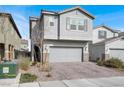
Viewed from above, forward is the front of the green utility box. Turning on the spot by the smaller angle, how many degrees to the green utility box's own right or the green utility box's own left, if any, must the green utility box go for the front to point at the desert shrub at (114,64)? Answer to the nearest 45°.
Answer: approximately 90° to the green utility box's own left

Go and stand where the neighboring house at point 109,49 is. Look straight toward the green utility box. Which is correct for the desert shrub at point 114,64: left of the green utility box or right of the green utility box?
left

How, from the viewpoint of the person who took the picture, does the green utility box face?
facing the viewer

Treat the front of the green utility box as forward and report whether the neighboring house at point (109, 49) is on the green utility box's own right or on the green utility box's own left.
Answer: on the green utility box's own left

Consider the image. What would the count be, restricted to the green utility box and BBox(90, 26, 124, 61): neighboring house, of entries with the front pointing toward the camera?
2

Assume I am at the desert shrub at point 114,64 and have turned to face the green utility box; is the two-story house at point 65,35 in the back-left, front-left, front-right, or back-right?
front-right

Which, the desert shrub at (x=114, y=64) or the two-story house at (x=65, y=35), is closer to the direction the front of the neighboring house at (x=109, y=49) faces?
the desert shrub

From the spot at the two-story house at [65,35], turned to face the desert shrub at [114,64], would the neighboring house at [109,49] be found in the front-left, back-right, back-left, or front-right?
front-left

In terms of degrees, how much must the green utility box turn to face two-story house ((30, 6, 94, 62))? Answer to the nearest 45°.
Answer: approximately 135° to its left

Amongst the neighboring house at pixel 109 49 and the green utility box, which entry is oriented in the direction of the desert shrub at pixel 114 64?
the neighboring house

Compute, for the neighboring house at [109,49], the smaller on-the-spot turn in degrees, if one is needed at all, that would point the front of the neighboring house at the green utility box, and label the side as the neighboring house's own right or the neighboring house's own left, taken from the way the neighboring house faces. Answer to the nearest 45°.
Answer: approximately 45° to the neighboring house's own right

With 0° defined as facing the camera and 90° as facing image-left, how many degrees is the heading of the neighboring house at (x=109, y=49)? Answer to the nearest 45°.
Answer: approximately 0°

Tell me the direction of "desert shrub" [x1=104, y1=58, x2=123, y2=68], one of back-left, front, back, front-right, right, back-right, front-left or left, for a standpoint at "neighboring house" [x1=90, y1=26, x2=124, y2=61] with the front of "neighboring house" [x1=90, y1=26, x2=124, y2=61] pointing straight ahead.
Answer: front
